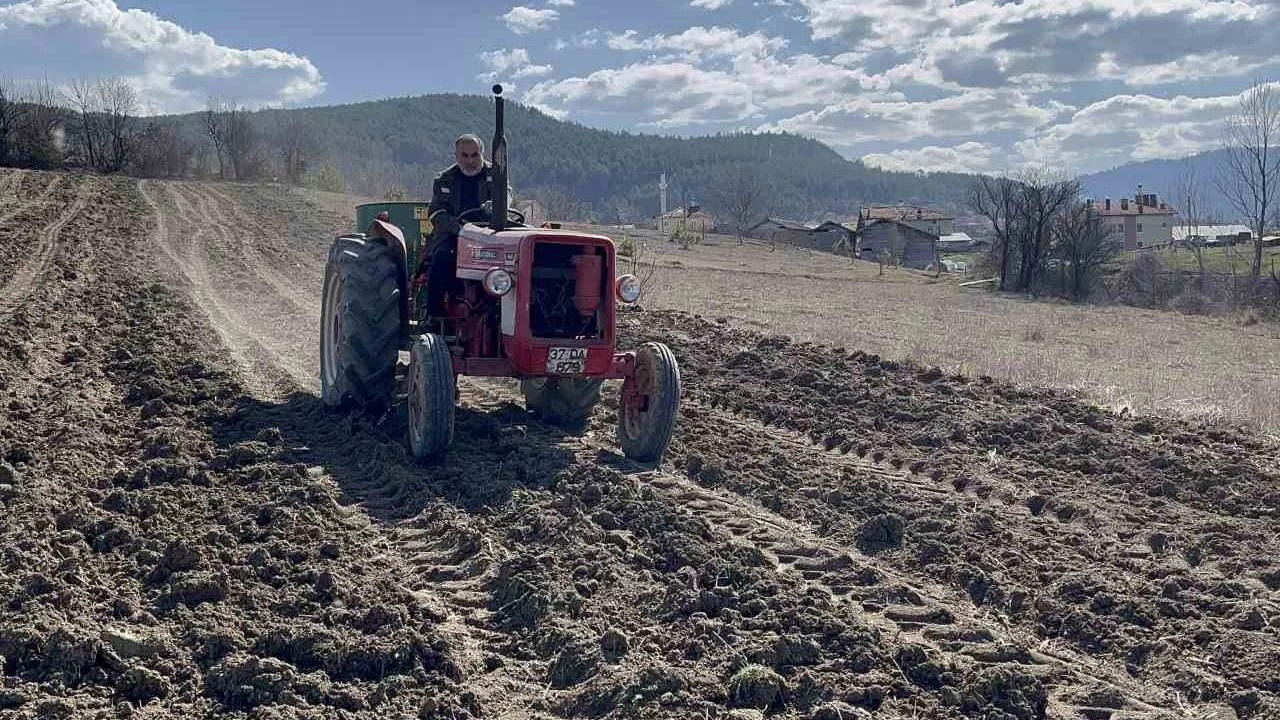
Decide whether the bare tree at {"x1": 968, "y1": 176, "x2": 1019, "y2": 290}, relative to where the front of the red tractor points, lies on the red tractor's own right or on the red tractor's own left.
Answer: on the red tractor's own left

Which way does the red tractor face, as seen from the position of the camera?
facing the viewer and to the right of the viewer

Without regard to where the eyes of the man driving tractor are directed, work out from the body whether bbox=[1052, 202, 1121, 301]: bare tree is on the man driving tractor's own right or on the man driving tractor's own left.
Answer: on the man driving tractor's own left

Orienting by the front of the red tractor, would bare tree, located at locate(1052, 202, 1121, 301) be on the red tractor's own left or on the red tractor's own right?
on the red tractor's own left

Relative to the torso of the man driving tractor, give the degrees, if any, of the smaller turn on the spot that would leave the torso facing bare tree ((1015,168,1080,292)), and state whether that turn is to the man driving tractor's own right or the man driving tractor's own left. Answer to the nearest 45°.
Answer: approximately 90° to the man driving tractor's own left

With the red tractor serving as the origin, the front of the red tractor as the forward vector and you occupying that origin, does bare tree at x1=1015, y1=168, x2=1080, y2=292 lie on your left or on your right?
on your left

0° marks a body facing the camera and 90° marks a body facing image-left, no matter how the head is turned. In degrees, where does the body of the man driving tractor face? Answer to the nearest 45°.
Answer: approximately 315°
